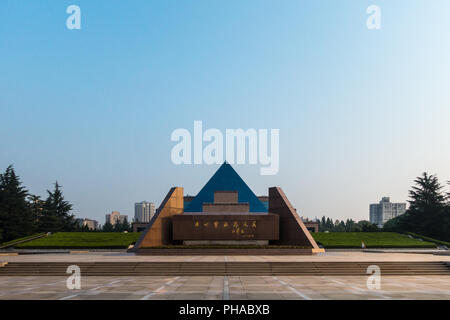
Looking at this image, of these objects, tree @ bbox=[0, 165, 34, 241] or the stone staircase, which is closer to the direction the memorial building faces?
the stone staircase

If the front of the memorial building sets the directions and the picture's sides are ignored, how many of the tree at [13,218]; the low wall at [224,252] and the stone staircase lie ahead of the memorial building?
2

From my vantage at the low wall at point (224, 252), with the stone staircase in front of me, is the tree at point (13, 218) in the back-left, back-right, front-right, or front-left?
back-right

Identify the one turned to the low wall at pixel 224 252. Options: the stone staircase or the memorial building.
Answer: the memorial building

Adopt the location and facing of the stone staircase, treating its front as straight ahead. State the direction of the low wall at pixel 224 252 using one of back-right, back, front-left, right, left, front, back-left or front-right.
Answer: back

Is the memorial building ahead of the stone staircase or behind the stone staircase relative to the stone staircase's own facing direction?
behind

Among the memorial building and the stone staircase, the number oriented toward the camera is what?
2

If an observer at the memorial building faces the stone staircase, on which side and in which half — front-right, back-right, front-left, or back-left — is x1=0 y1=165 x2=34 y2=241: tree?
back-right

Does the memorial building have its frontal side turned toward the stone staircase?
yes

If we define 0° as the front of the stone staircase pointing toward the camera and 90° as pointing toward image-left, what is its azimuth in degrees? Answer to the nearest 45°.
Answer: approximately 0°

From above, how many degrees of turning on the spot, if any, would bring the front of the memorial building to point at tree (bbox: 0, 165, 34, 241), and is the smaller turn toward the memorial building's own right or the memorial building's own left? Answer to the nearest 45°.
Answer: approximately 135° to the memorial building's own right

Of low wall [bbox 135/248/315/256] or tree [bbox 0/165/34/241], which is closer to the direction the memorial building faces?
the low wall
